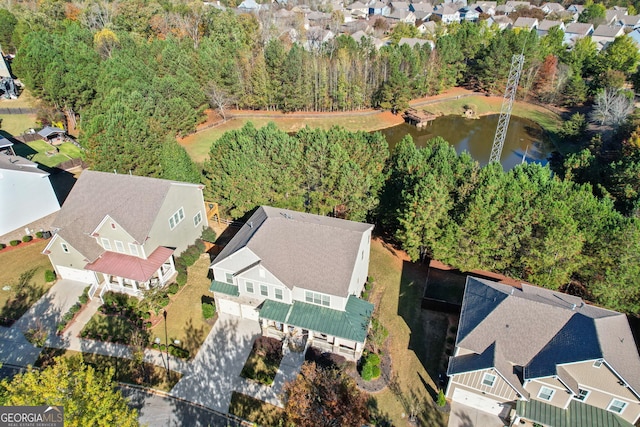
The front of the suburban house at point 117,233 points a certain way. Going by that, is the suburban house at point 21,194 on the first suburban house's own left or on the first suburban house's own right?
on the first suburban house's own right

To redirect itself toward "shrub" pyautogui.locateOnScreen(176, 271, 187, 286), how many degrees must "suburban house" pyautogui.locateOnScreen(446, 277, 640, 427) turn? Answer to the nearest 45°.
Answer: approximately 90° to its right

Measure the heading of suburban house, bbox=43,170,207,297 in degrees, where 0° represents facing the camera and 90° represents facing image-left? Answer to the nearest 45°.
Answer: approximately 45°

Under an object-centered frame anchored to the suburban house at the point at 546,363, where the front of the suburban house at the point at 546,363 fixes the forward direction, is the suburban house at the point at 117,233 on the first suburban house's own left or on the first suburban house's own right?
on the first suburban house's own right

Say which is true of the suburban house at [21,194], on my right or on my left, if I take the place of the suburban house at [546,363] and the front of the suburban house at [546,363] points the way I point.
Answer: on my right

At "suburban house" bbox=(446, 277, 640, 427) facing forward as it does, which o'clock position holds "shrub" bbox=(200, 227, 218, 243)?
The shrub is roughly at 3 o'clock from the suburban house.

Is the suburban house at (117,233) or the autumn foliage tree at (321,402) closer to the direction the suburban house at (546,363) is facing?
the autumn foliage tree

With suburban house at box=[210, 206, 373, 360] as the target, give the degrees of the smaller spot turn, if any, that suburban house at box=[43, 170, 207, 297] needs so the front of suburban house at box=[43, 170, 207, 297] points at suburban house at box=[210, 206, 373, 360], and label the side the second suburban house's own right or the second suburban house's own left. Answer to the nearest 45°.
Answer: approximately 90° to the second suburban house's own left

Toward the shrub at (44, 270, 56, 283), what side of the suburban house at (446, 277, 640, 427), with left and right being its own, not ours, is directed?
right

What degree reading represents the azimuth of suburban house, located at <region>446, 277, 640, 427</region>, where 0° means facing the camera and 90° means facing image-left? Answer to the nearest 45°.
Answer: approximately 0°
